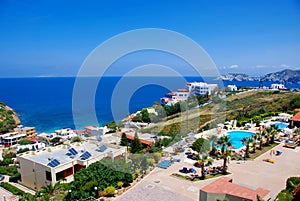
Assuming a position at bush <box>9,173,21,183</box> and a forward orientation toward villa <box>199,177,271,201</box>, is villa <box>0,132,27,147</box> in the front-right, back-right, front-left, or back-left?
back-left

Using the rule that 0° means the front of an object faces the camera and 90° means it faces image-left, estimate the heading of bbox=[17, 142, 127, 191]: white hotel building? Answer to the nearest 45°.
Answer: approximately 315°

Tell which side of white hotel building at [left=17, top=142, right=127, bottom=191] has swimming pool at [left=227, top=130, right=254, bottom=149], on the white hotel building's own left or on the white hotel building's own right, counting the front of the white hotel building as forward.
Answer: on the white hotel building's own left

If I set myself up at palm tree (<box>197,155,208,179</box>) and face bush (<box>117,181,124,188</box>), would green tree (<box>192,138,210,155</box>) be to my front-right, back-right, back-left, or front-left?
back-right

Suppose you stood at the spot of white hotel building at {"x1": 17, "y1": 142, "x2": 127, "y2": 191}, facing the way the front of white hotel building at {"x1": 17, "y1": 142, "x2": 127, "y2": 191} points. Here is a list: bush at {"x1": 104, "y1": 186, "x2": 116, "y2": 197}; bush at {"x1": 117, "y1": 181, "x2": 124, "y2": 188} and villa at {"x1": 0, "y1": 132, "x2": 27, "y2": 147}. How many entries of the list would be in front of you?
2
